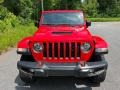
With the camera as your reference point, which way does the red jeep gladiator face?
facing the viewer
